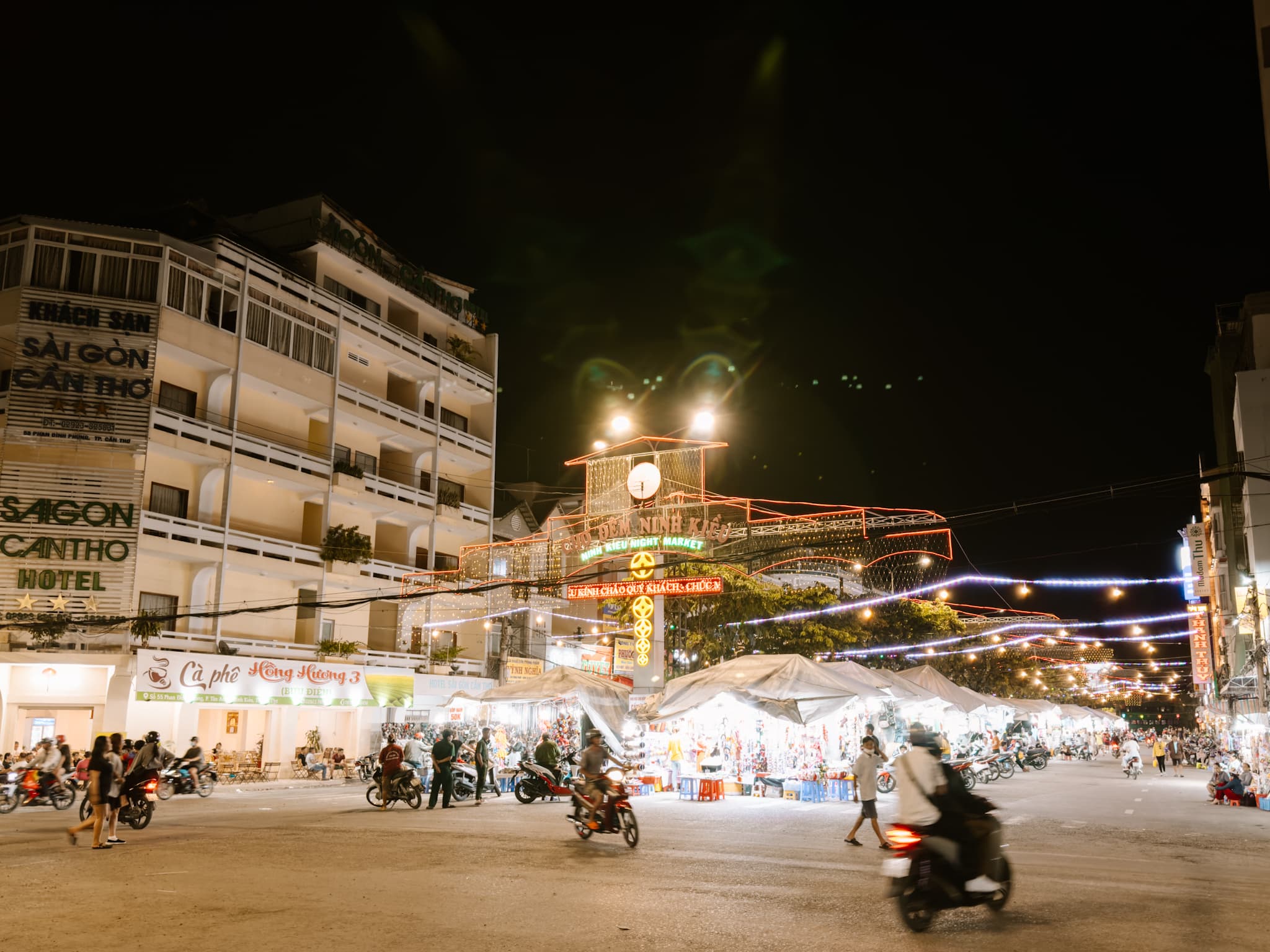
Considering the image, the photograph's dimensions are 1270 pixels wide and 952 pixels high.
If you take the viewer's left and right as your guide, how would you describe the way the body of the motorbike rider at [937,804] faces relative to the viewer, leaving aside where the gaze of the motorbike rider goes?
facing away from the viewer and to the right of the viewer

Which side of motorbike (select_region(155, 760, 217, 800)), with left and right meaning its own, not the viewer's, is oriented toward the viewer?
left

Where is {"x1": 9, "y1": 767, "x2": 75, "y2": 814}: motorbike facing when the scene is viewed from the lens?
facing to the left of the viewer

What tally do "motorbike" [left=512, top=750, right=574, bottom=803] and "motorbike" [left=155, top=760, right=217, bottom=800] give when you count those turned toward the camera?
0

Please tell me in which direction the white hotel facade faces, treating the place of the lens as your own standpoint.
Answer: facing the viewer and to the right of the viewer

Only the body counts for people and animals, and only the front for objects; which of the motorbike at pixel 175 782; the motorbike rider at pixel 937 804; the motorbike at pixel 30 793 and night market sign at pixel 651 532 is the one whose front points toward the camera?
the night market sign

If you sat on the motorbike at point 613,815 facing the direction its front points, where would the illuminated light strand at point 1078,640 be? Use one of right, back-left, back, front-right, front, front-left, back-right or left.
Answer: left

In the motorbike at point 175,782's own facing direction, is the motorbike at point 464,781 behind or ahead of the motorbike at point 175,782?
behind

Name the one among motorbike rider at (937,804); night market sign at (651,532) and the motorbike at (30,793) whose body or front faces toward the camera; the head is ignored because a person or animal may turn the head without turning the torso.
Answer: the night market sign

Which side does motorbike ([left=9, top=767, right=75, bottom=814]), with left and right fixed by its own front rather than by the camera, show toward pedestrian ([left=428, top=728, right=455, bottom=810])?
back

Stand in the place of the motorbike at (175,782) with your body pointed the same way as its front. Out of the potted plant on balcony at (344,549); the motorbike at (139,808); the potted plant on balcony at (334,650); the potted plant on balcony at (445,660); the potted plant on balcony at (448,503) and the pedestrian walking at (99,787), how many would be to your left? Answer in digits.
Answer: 2
